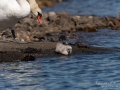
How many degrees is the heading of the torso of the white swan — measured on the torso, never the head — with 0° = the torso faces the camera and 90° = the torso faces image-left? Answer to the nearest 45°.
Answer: approximately 270°

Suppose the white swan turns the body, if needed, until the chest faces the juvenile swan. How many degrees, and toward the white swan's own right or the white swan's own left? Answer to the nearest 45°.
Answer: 0° — it already faces it
